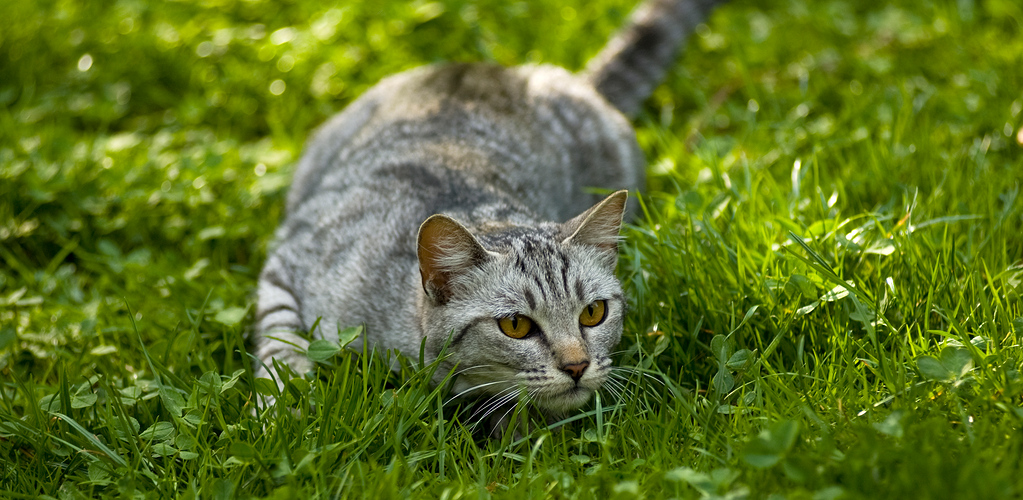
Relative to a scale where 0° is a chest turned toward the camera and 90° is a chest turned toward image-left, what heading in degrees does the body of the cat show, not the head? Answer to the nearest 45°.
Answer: approximately 0°
